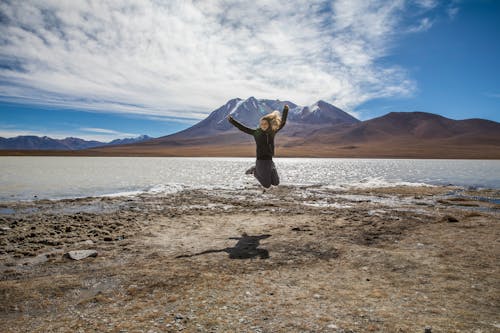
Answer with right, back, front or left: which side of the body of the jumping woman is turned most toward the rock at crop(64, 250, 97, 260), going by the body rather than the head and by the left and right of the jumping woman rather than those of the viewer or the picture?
right

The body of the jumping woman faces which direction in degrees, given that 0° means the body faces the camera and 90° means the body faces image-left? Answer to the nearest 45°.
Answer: approximately 0°
